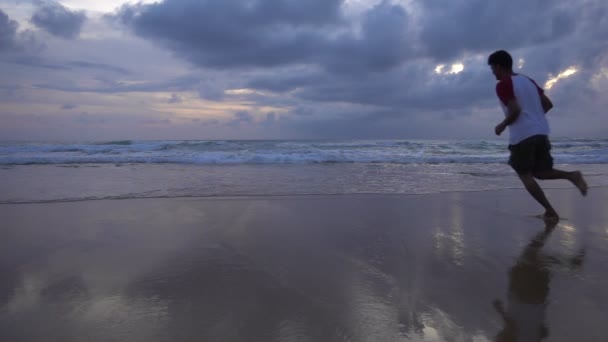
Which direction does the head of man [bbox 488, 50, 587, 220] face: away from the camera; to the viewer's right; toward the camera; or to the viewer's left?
to the viewer's left

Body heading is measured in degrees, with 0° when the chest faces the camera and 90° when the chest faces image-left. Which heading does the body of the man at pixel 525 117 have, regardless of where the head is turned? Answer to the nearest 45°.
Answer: approximately 135°
